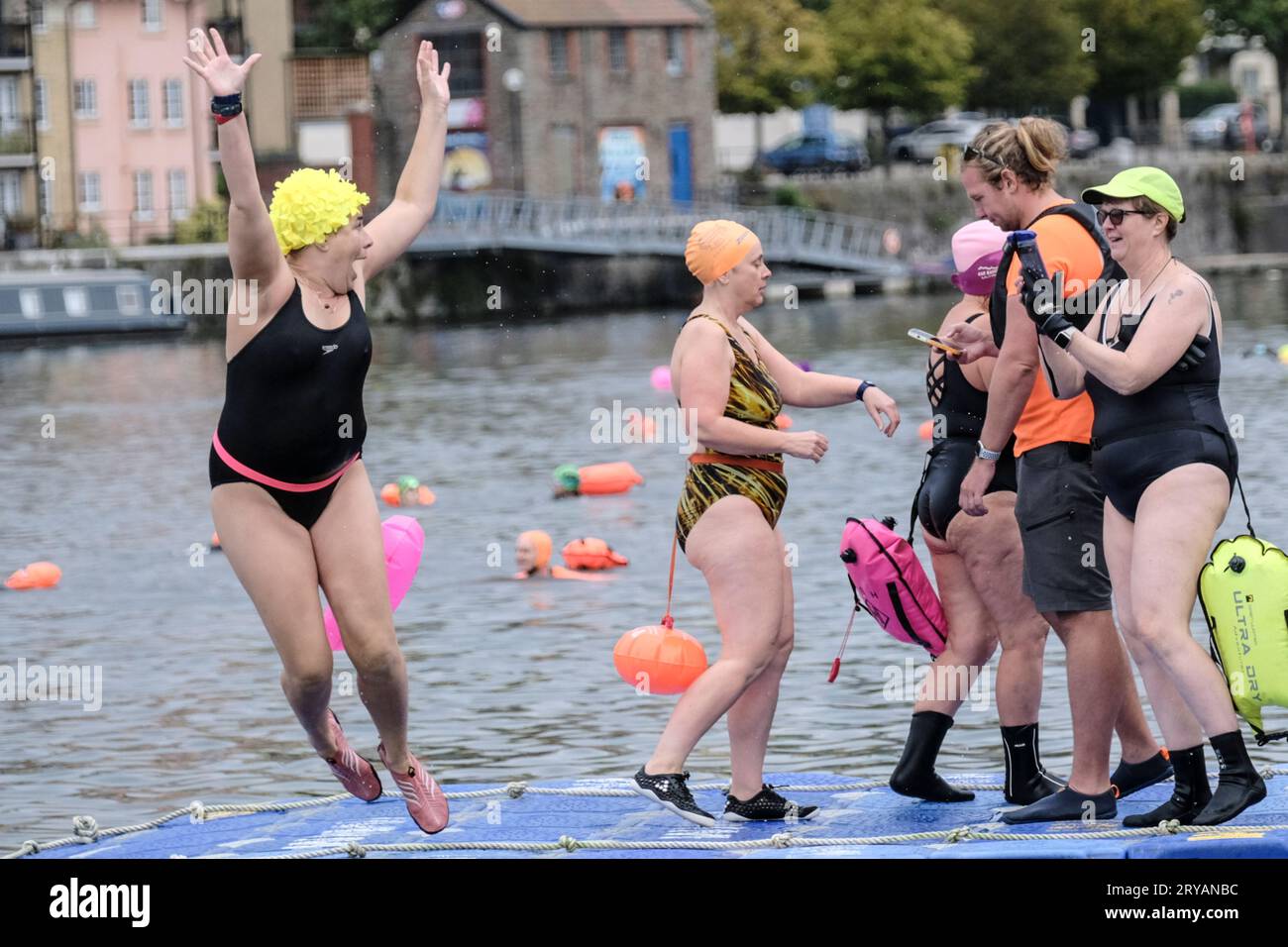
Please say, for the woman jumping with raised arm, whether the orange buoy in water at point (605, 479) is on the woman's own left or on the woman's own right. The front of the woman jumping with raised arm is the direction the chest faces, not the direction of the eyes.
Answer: on the woman's own left

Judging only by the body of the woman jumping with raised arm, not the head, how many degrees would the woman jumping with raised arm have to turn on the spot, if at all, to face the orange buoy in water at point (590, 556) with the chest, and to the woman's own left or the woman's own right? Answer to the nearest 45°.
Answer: approximately 135° to the woman's own left

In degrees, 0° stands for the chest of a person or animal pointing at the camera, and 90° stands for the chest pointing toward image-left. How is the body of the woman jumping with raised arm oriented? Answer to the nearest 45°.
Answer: approximately 315°

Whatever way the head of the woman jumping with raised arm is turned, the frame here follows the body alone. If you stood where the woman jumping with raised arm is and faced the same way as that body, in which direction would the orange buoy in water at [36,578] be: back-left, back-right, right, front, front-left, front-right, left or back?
back-left
